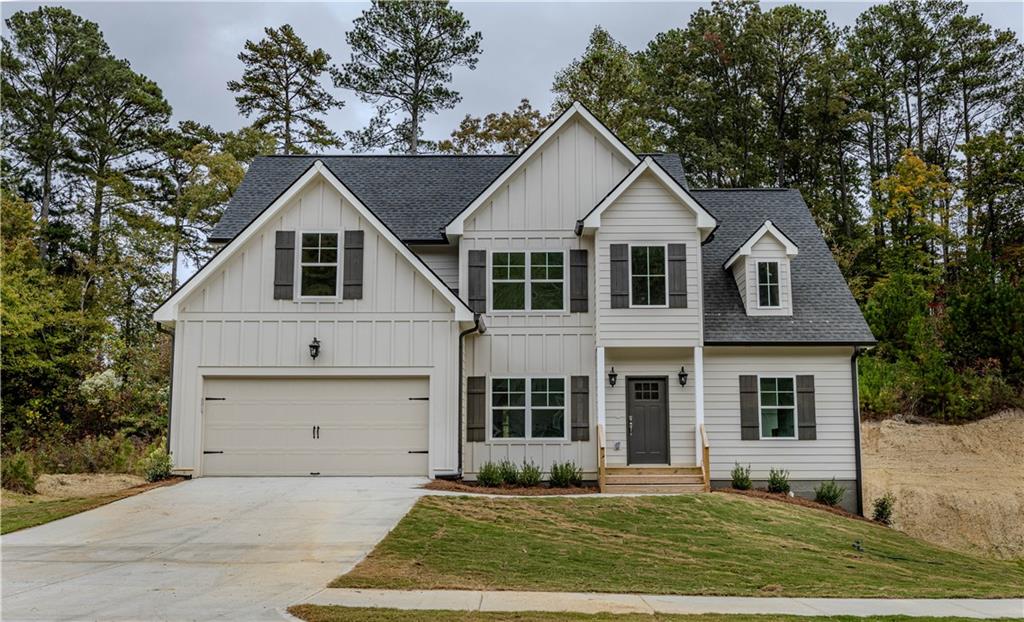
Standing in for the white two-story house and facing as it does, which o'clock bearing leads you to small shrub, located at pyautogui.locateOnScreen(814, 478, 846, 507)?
The small shrub is roughly at 9 o'clock from the white two-story house.

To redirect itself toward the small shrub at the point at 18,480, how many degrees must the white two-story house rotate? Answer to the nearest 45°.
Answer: approximately 90° to its right

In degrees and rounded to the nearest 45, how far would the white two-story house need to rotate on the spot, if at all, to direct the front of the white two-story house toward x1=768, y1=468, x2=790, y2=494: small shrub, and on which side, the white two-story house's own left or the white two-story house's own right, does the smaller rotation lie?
approximately 90° to the white two-story house's own left

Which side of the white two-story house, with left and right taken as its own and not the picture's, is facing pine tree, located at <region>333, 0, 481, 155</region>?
back

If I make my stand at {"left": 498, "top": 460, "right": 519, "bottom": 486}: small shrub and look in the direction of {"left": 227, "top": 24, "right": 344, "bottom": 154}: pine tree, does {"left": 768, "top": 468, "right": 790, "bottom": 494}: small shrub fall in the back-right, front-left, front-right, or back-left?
back-right

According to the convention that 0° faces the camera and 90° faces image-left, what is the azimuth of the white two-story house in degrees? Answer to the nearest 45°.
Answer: approximately 0°

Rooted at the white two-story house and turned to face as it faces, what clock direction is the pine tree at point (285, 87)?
The pine tree is roughly at 5 o'clock from the white two-story house.
